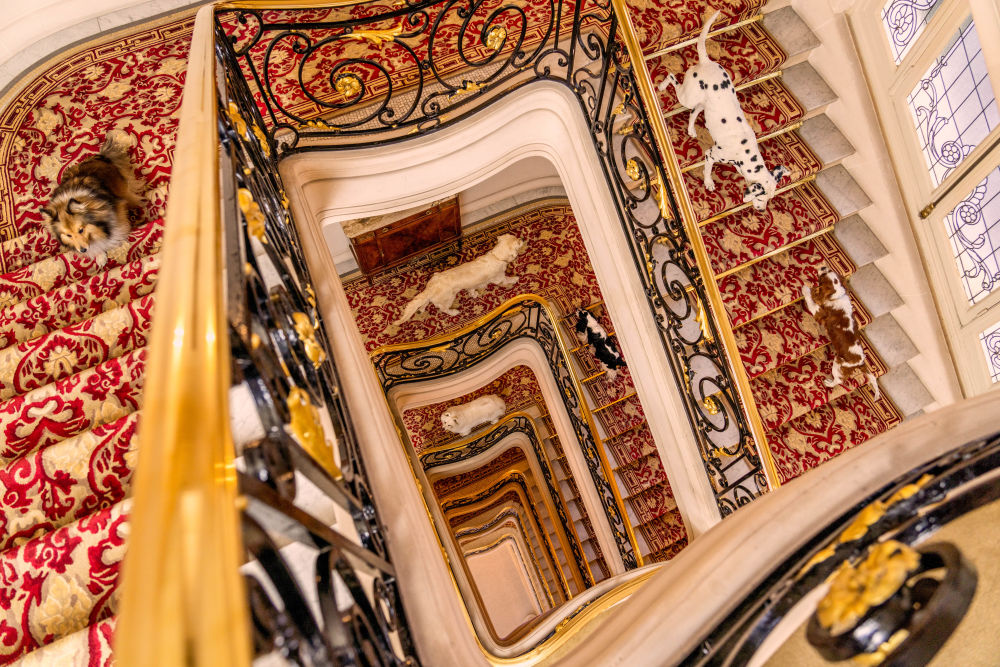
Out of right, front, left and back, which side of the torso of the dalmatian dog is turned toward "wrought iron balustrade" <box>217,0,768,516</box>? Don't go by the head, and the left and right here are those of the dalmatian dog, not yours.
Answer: right

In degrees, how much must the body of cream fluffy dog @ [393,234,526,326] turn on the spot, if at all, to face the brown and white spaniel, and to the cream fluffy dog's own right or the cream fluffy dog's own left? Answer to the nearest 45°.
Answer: approximately 90° to the cream fluffy dog's own right

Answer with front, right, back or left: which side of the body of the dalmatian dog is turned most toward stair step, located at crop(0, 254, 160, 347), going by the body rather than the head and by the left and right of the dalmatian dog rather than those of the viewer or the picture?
right

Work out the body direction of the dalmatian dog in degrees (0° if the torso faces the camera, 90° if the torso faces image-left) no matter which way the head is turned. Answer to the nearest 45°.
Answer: approximately 315°
